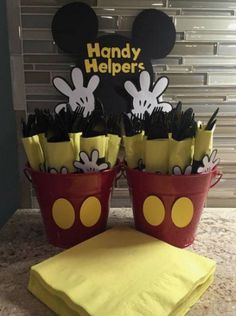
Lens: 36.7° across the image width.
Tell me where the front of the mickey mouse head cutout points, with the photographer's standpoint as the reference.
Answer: facing the viewer

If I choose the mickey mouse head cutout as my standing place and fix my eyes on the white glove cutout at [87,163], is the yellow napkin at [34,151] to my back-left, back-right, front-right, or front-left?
front-right
